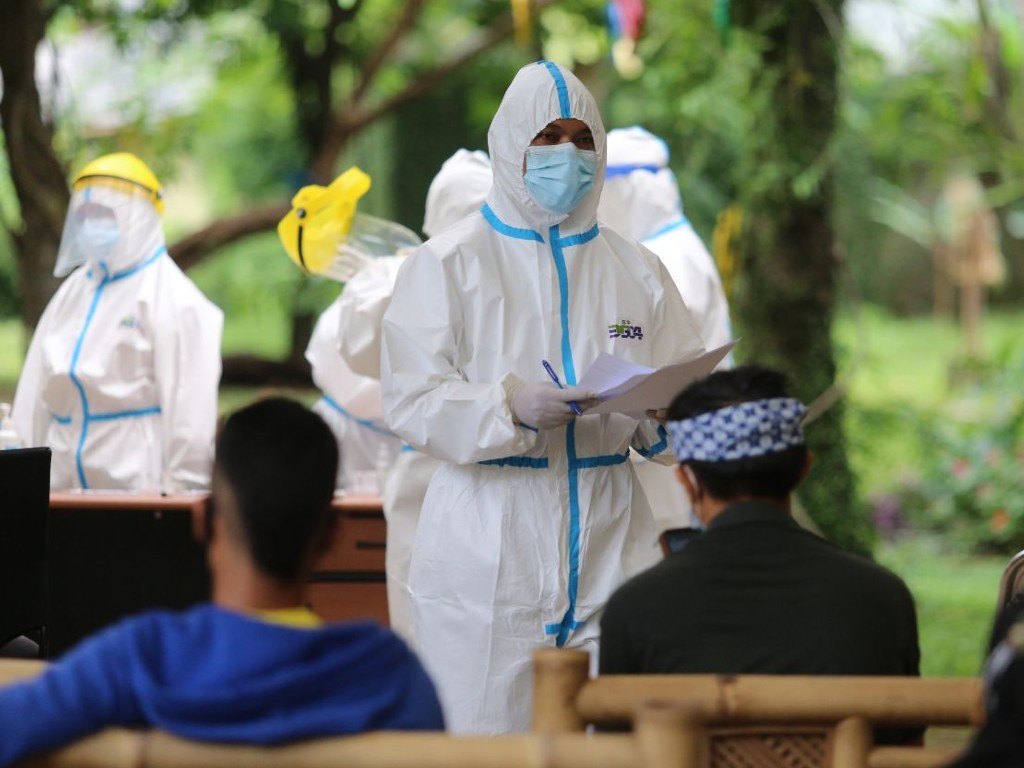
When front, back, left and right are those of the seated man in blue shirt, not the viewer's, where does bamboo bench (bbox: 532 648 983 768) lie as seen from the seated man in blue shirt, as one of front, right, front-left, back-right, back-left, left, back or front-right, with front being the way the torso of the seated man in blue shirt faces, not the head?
right

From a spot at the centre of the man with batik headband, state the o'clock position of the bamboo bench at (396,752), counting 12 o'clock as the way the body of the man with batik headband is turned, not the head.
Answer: The bamboo bench is roughly at 7 o'clock from the man with batik headband.

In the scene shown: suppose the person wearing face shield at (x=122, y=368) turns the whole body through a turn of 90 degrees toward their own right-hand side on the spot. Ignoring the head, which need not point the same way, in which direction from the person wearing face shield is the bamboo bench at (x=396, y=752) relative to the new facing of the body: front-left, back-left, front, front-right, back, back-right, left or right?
back-left

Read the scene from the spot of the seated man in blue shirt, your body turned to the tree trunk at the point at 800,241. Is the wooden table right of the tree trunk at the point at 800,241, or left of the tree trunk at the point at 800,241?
left

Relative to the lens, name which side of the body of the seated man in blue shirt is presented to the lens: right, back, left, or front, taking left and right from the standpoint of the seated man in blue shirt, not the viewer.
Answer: back

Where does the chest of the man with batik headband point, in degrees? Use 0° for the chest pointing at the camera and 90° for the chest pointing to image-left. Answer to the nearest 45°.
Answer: approximately 180°

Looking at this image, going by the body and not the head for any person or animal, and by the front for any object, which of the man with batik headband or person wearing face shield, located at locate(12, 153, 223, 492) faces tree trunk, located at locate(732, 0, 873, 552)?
the man with batik headband

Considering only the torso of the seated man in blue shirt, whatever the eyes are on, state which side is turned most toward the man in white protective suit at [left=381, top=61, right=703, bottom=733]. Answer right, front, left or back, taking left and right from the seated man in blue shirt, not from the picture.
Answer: front

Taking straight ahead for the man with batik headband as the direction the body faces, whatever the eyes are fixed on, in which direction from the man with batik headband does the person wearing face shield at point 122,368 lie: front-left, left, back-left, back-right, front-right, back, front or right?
front-left

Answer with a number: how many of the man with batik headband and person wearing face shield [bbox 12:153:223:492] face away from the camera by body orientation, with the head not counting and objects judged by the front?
1

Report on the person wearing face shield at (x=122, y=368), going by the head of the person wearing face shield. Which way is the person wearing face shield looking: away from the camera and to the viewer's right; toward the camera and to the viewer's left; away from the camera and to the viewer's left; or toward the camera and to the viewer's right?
toward the camera and to the viewer's left

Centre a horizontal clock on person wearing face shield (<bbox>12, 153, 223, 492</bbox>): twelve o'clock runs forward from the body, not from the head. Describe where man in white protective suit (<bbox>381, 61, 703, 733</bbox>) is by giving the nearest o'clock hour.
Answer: The man in white protective suit is roughly at 10 o'clock from the person wearing face shield.

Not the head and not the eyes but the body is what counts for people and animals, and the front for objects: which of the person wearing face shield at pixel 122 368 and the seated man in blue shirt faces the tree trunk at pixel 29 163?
the seated man in blue shirt

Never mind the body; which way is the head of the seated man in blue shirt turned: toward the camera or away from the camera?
away from the camera

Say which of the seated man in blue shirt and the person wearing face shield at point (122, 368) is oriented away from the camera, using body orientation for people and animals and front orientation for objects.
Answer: the seated man in blue shirt

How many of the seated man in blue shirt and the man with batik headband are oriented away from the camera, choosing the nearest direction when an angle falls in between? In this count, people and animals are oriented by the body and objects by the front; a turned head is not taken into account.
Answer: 2

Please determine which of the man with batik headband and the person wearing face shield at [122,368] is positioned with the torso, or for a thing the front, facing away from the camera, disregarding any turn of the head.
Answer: the man with batik headband

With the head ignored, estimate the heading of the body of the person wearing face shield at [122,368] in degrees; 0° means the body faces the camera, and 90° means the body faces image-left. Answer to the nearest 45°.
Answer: approximately 45°
